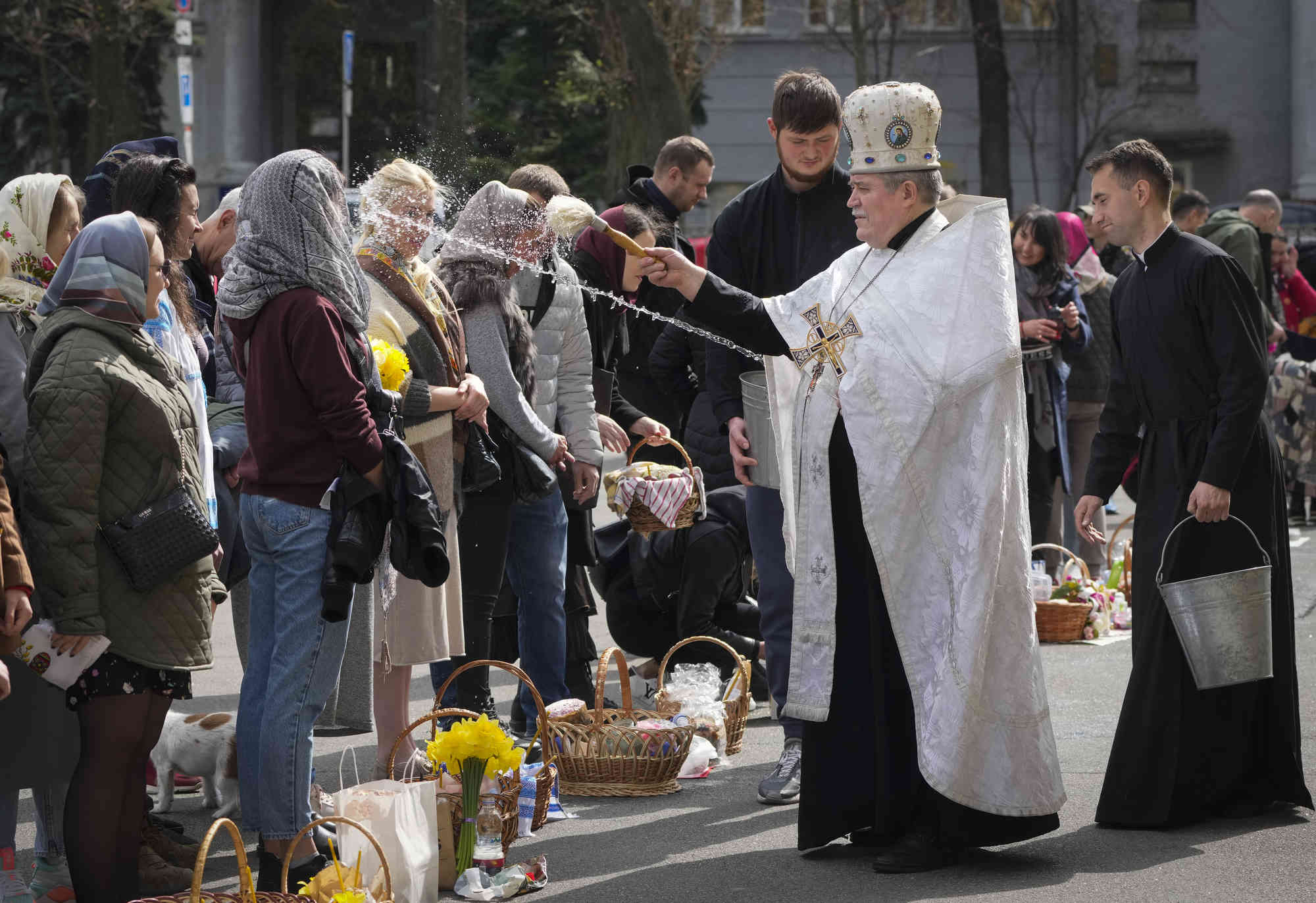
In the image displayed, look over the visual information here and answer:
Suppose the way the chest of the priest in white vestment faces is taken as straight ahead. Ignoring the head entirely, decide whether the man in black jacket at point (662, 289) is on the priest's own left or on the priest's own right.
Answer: on the priest's own right

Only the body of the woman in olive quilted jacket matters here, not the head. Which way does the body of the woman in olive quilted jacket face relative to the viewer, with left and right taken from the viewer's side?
facing to the right of the viewer

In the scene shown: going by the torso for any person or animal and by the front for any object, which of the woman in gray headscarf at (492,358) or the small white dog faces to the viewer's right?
the woman in gray headscarf

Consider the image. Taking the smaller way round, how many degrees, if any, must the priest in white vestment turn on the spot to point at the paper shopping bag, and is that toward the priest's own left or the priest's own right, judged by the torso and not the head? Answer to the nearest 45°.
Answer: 0° — they already face it

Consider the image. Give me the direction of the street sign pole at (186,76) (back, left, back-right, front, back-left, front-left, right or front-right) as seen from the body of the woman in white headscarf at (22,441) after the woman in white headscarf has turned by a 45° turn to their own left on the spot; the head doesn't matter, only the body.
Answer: front-left

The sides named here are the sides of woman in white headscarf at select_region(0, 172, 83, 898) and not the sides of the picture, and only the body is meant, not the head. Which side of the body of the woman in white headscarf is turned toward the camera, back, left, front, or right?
right

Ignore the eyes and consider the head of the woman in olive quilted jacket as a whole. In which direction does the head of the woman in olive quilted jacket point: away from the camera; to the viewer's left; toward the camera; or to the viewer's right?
to the viewer's right

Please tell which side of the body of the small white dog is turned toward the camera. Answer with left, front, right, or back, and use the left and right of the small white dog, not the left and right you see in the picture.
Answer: left

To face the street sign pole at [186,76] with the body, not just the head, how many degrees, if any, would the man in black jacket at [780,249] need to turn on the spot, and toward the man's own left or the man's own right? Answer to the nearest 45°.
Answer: approximately 135° to the man's own right

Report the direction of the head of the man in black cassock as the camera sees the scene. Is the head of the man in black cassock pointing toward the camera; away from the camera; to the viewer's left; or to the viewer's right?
to the viewer's left

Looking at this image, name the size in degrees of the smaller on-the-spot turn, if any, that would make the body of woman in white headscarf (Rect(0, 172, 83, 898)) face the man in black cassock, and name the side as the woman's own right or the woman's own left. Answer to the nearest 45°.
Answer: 0° — they already face them

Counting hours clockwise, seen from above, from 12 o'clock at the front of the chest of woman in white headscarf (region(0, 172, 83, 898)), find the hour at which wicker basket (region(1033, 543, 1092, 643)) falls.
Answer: The wicker basket is roughly at 11 o'clock from the woman in white headscarf.
